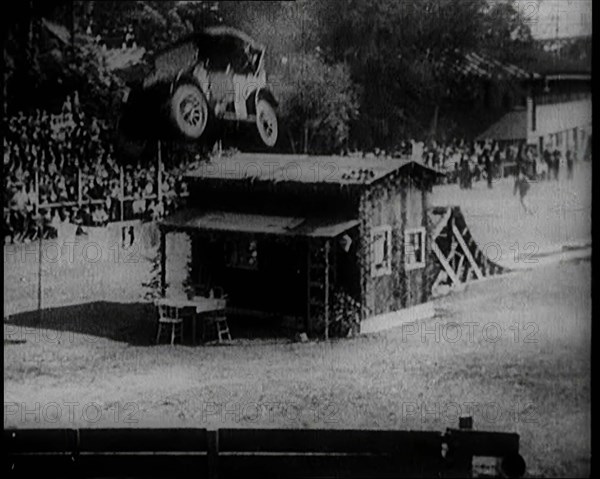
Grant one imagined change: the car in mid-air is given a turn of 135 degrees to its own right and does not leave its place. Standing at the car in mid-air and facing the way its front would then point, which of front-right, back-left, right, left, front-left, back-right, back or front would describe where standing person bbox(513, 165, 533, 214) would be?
right

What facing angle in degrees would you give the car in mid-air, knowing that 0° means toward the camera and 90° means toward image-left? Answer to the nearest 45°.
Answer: approximately 45°

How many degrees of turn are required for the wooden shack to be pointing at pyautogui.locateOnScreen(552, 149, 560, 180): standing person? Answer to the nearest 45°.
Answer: approximately 135° to its left
